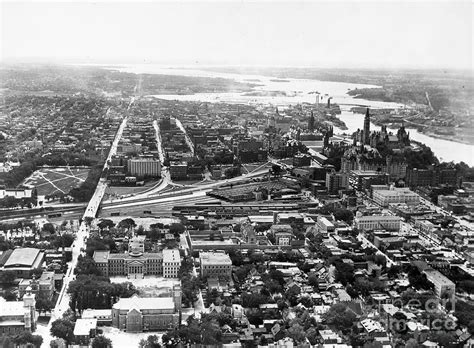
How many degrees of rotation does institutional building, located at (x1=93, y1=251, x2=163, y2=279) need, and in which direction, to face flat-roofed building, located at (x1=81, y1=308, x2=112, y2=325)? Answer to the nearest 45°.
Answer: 0° — it already faces it

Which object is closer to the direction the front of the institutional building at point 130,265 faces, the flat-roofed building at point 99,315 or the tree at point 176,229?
the flat-roofed building

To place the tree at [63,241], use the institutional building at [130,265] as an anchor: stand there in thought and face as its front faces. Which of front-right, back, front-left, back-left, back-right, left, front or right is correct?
back-right

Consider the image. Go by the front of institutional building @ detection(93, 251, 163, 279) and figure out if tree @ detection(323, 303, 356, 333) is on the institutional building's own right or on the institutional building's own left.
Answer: on the institutional building's own left

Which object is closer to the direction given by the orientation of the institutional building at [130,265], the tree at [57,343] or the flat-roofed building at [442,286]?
the tree

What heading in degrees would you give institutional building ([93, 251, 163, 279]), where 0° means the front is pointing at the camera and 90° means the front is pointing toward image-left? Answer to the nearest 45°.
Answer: approximately 0°

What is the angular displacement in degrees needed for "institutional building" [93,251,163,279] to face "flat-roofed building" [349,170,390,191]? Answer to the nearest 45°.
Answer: approximately 135° to its left

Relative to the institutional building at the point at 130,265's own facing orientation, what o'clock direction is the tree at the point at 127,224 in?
The tree is roughly at 6 o'clock from the institutional building.

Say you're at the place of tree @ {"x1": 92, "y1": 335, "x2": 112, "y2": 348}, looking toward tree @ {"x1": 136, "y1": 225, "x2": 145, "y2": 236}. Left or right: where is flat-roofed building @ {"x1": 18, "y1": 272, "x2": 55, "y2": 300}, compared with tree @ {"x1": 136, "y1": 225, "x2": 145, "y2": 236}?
left

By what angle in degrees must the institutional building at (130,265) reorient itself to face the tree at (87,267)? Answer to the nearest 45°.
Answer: approximately 90° to its right

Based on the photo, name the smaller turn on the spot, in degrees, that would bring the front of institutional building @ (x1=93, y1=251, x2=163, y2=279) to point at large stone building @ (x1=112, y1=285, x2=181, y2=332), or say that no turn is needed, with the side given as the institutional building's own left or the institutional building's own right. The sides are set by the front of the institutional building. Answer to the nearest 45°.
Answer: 0° — it already faces it

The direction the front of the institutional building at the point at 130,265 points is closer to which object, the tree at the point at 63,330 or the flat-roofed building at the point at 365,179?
the tree

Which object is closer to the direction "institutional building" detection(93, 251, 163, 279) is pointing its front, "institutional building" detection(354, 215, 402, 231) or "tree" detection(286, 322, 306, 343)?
the tree
